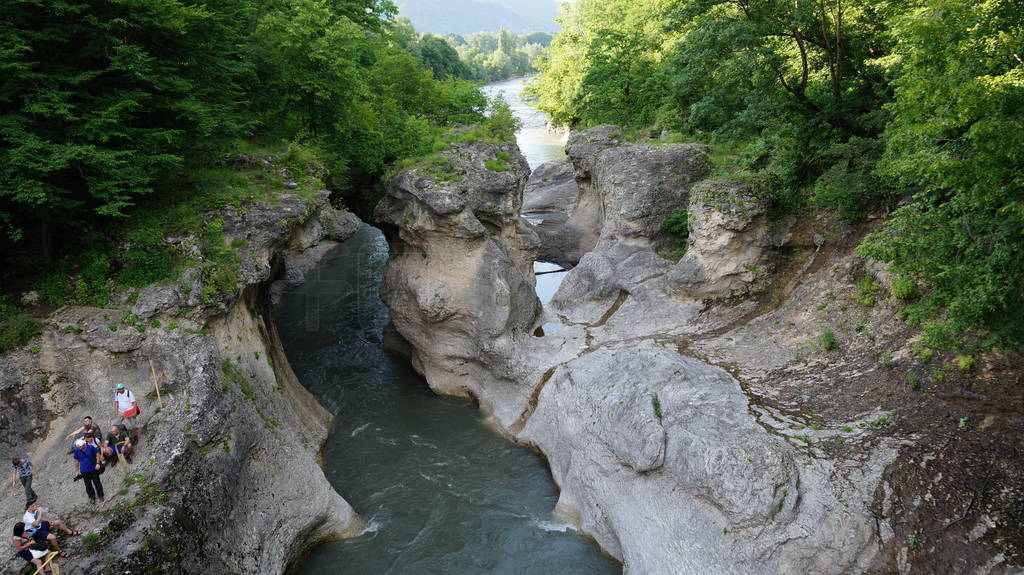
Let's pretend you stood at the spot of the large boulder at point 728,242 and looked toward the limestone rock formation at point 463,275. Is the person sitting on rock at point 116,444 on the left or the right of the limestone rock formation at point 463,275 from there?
left

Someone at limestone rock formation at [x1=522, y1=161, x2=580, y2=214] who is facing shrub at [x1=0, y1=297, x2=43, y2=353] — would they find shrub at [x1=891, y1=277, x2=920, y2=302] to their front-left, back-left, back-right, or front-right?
front-left

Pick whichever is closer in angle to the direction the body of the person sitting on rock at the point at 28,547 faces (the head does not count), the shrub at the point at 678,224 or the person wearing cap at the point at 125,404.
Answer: the shrub

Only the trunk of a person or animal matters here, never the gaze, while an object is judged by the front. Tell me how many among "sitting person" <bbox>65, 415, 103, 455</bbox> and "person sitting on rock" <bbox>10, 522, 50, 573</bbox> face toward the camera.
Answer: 1

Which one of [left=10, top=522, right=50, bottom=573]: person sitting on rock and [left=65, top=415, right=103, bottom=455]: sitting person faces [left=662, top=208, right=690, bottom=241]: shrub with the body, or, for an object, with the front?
the person sitting on rock

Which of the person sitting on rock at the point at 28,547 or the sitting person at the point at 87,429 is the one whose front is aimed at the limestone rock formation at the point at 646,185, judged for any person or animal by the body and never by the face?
the person sitting on rock

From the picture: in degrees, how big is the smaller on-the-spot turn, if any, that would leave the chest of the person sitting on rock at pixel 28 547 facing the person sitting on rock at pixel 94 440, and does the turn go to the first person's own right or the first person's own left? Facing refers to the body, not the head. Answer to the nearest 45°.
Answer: approximately 45° to the first person's own left

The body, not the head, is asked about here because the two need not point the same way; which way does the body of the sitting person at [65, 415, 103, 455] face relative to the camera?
toward the camera

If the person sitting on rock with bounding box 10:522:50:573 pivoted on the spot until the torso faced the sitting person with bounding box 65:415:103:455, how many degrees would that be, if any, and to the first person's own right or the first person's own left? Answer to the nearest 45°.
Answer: approximately 45° to the first person's own left

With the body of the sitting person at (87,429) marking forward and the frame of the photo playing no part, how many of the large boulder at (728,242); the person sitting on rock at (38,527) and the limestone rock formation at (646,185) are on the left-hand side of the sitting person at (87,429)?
2

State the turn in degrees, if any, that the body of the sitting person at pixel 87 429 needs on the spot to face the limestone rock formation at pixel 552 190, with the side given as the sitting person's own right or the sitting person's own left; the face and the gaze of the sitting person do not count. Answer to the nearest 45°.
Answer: approximately 135° to the sitting person's own left

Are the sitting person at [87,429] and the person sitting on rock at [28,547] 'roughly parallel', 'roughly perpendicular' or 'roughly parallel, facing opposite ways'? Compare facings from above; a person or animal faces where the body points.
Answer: roughly perpendicular

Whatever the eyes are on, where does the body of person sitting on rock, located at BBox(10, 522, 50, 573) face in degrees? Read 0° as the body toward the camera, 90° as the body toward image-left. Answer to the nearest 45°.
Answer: approximately 270°

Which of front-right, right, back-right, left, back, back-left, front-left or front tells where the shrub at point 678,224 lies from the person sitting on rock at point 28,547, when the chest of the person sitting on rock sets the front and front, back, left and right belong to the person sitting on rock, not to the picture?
front
